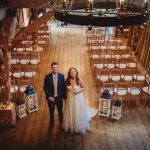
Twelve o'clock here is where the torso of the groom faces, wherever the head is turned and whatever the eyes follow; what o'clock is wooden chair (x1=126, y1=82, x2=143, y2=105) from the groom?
The wooden chair is roughly at 8 o'clock from the groom.

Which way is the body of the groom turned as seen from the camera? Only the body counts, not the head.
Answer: toward the camera

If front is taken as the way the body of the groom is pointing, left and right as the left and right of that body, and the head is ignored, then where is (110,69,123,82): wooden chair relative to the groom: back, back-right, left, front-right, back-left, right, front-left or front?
back-left

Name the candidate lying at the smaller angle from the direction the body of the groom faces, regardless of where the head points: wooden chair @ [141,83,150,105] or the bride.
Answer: the bride

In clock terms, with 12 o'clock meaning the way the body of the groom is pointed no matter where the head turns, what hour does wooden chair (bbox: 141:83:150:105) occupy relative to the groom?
The wooden chair is roughly at 8 o'clock from the groom.

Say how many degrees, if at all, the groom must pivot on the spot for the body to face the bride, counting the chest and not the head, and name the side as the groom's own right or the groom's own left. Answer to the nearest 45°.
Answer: approximately 45° to the groom's own left

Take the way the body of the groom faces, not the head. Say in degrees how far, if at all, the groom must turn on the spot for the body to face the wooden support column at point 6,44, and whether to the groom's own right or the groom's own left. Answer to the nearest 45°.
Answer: approximately 135° to the groom's own right
